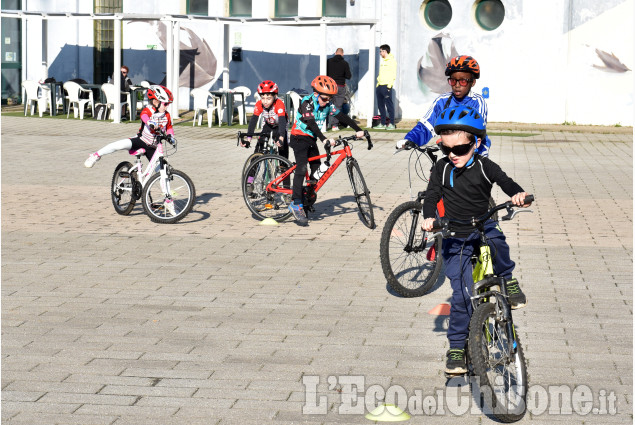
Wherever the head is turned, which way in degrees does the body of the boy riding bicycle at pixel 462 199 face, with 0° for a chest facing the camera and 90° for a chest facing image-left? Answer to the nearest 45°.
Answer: approximately 0°

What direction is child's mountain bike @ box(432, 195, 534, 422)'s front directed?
toward the camera

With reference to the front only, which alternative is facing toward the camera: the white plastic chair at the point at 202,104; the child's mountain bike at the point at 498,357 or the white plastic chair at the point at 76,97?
the child's mountain bike

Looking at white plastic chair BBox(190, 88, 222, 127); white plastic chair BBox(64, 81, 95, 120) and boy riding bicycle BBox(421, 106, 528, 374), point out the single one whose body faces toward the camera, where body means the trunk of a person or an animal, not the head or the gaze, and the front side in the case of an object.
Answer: the boy riding bicycle

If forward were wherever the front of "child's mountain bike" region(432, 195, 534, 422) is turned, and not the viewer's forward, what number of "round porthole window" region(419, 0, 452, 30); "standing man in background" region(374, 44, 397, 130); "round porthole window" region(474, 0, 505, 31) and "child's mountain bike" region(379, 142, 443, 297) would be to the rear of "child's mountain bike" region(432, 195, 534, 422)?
4

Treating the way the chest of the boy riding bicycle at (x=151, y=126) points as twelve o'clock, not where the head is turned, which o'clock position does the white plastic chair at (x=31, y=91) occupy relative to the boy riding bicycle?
The white plastic chair is roughly at 7 o'clock from the boy riding bicycle.

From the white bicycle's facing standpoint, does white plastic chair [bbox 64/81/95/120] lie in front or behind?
behind

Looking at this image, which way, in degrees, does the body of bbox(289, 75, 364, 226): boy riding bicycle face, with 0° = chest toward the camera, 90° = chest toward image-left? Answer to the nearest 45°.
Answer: approximately 315°

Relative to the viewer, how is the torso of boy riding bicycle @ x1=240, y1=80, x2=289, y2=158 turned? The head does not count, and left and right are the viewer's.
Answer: facing the viewer and to the left of the viewer

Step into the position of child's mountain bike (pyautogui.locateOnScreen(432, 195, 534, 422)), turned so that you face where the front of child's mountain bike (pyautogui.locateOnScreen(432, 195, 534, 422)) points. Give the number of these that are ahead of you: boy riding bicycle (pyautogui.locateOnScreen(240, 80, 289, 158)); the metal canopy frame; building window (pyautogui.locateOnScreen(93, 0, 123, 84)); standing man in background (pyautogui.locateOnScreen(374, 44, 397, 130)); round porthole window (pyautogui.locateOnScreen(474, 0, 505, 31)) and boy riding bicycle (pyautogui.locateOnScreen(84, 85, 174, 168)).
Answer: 0

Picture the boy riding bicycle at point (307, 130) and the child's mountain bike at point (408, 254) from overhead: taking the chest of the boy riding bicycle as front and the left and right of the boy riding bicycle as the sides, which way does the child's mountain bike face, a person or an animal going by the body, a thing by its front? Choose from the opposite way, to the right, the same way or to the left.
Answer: to the right

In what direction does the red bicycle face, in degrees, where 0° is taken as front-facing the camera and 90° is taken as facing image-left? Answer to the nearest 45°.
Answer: approximately 315°

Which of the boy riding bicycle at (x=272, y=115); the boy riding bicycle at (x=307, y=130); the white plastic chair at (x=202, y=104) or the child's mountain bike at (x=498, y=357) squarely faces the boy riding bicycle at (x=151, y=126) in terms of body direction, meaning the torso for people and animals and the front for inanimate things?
the boy riding bicycle at (x=272, y=115)

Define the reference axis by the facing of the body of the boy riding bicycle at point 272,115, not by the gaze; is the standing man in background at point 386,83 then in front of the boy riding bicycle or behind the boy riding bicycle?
behind

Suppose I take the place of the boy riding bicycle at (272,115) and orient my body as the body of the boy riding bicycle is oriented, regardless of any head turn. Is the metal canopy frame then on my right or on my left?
on my right

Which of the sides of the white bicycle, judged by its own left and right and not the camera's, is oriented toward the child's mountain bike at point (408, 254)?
front

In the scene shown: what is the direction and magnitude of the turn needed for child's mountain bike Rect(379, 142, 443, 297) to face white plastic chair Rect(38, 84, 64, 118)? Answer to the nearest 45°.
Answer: approximately 90° to its right
